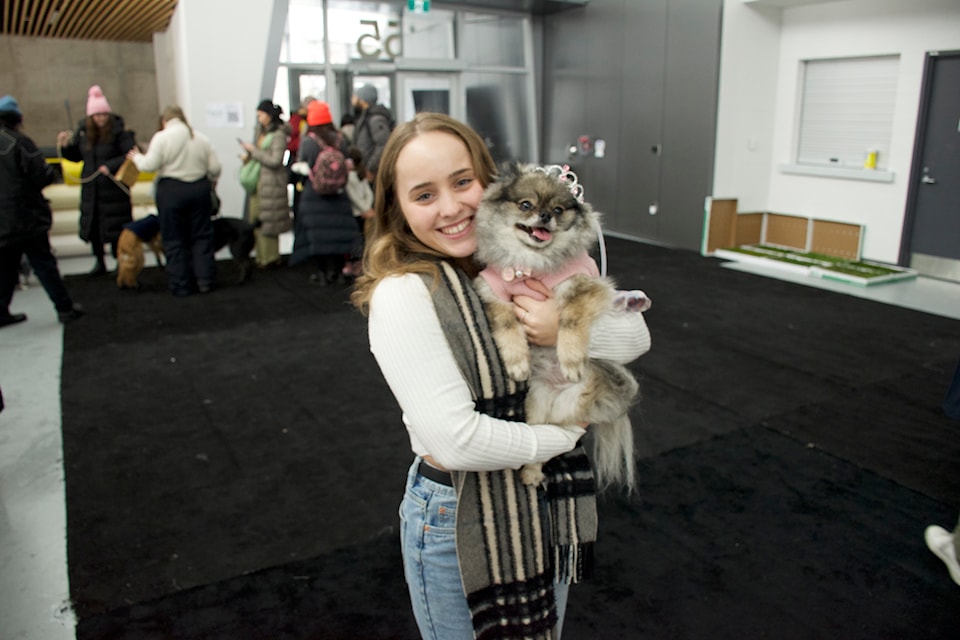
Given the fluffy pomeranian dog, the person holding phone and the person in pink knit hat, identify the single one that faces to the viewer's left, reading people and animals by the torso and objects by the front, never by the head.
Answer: the person holding phone

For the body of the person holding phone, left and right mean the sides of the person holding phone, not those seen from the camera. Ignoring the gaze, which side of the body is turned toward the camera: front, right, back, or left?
left

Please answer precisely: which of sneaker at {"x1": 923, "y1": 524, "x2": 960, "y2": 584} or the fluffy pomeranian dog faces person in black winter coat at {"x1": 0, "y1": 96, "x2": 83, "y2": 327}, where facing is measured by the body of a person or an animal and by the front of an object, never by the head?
the sneaker

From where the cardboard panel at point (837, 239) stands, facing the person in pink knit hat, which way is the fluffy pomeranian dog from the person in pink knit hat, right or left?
left

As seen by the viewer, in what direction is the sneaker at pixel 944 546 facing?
to the viewer's left

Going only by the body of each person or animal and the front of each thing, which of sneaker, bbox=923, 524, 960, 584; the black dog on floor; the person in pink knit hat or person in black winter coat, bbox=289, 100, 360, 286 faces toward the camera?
the person in pink knit hat

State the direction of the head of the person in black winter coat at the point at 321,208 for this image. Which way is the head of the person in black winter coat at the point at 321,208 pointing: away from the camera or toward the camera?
away from the camera

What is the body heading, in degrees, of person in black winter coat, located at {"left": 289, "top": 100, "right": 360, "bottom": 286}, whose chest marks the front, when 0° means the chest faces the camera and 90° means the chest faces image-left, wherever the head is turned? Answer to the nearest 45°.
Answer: approximately 135°

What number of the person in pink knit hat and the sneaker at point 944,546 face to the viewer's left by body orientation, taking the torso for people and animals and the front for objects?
1
